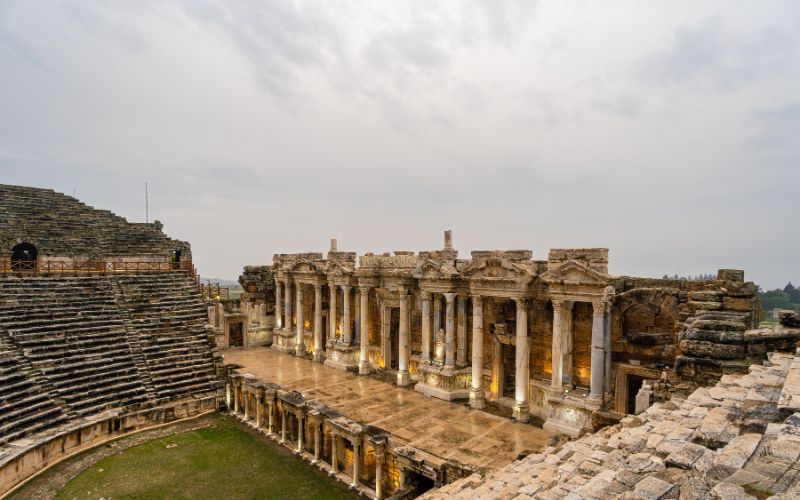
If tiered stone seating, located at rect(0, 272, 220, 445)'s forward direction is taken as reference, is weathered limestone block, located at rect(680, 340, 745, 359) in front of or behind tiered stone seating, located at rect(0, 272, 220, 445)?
in front

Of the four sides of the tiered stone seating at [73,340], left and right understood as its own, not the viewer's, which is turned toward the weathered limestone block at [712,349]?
front

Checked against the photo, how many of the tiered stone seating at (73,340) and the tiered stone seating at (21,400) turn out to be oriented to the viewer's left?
0

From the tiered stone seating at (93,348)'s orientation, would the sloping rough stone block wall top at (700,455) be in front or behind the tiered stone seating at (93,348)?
in front

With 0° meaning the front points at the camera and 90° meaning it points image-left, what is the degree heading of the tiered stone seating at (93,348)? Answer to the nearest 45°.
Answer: approximately 315°

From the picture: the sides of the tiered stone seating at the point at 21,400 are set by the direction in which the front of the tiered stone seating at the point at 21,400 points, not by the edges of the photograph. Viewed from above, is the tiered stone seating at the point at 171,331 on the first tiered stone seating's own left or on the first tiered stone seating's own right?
on the first tiered stone seating's own left
